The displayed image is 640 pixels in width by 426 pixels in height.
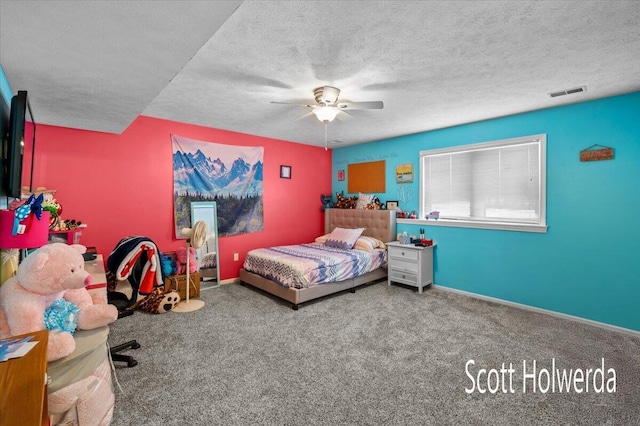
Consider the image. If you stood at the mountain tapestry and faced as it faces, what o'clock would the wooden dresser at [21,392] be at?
The wooden dresser is roughly at 2 o'clock from the mountain tapestry.

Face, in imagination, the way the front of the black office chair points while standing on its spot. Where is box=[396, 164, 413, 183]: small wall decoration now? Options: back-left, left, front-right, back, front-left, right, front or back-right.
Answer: back

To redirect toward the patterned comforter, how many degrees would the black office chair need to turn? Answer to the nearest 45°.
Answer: approximately 180°

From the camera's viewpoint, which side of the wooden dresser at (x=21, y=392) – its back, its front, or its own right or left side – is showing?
right

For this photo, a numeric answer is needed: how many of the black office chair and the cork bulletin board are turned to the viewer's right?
0

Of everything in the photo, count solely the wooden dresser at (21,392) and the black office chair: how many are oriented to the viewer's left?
1

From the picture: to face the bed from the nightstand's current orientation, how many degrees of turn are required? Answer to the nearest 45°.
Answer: approximately 45° to its right

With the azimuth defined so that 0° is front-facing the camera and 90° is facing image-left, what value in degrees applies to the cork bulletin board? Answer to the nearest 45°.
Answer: approximately 45°

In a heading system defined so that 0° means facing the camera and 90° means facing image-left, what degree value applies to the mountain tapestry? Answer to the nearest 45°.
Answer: approximately 315°

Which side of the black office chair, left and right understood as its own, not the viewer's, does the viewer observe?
left

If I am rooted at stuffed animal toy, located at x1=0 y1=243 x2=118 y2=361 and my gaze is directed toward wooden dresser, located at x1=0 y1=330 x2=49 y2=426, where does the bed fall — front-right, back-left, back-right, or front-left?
back-left
